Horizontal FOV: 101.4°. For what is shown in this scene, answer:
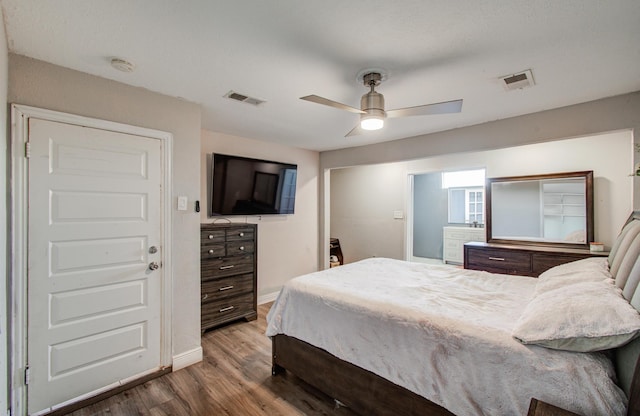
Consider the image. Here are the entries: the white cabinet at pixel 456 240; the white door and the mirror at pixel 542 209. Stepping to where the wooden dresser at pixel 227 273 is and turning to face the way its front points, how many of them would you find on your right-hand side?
1

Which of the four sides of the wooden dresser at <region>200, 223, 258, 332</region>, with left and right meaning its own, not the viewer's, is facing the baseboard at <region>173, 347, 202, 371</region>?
right

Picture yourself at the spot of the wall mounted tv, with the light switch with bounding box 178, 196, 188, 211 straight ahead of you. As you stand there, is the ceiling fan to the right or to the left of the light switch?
left

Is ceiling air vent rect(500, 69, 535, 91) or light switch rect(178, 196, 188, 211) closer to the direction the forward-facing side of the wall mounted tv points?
the ceiling air vent

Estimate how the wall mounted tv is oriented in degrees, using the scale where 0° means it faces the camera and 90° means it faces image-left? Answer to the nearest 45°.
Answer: approximately 315°
